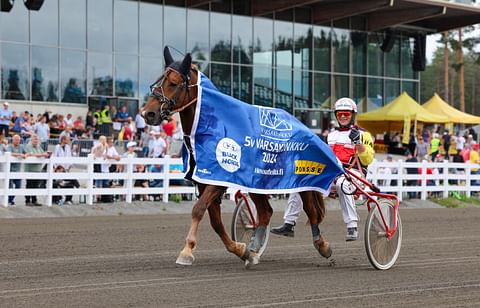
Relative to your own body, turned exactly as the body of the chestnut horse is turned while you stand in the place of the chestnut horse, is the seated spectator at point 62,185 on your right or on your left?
on your right

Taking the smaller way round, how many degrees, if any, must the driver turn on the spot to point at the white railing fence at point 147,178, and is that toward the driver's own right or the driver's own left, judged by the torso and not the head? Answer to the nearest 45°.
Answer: approximately 90° to the driver's own right

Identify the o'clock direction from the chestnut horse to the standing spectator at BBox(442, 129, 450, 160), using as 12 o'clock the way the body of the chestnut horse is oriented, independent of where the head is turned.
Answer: The standing spectator is roughly at 5 o'clock from the chestnut horse.

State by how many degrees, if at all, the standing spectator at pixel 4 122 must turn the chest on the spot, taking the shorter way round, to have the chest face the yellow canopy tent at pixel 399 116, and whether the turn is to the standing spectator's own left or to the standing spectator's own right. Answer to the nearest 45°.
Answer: approximately 135° to the standing spectator's own left

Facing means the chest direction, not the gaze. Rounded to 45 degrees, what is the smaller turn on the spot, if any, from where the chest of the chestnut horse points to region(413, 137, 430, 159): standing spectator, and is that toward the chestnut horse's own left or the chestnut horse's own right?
approximately 135° to the chestnut horse's own right

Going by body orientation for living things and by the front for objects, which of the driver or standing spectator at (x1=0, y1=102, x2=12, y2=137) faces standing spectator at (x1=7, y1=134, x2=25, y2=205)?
standing spectator at (x1=0, y1=102, x2=12, y2=137)

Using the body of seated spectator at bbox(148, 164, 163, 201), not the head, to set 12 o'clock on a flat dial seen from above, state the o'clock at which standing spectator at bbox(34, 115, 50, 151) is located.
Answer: The standing spectator is roughly at 4 o'clock from the seated spectator.
